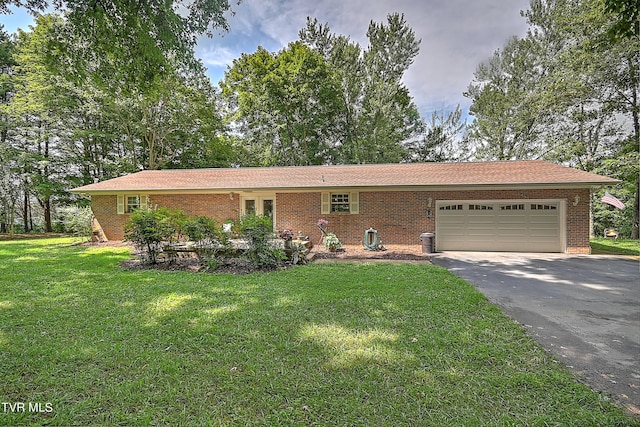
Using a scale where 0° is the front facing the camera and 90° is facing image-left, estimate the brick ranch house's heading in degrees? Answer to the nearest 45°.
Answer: approximately 0°

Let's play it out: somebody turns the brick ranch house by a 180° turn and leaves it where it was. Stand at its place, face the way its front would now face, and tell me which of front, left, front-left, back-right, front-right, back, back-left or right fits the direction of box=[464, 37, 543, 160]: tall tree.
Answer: front-right

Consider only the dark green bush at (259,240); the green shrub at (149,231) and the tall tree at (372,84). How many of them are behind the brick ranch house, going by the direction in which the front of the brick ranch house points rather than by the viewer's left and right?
1

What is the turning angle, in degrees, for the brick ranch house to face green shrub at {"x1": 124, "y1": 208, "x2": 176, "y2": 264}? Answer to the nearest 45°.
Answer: approximately 45° to its right

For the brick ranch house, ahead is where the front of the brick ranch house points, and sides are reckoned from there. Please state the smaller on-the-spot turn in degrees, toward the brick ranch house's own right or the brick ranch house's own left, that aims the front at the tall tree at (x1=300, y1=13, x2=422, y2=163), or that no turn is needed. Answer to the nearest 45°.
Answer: approximately 180°

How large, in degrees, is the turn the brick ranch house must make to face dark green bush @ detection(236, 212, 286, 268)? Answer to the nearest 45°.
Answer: approximately 45° to its right

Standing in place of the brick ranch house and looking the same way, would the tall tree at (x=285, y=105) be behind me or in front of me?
behind

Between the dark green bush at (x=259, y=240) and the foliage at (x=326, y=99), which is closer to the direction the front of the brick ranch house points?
the dark green bush

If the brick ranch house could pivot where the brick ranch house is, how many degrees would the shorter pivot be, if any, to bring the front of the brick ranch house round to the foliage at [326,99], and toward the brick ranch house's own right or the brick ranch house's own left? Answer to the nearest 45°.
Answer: approximately 180°

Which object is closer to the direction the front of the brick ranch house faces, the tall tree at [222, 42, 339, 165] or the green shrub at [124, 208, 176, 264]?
the green shrub
